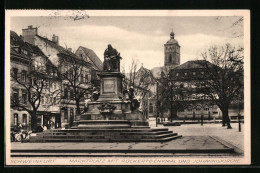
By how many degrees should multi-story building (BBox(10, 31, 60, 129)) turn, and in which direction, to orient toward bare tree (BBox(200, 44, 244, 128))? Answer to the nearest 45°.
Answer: approximately 45° to its left

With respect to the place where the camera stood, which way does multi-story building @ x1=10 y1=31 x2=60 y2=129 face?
facing the viewer and to the right of the viewer

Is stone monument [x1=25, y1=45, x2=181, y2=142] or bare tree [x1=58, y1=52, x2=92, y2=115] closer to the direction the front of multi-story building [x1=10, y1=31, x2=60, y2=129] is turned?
the stone monument

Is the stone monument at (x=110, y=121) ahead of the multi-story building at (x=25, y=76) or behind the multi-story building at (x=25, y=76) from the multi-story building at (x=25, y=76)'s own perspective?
ahead

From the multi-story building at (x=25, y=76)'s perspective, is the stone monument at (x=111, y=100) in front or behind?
in front

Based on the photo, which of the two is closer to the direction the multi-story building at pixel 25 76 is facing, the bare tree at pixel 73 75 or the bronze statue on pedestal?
the bronze statue on pedestal
